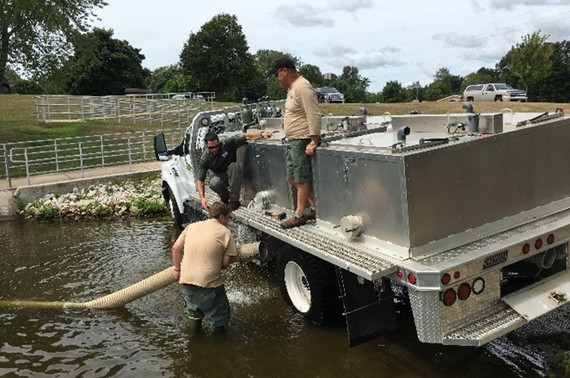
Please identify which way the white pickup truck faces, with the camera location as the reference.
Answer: facing the viewer and to the right of the viewer

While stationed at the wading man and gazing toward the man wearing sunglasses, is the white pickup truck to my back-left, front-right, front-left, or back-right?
front-right

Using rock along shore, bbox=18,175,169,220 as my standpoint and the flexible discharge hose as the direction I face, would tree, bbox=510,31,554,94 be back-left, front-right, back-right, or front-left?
back-left

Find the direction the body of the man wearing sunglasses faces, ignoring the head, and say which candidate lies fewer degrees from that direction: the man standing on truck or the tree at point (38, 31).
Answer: the man standing on truck

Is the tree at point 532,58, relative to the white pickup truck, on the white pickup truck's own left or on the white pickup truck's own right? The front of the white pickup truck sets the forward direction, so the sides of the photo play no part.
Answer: on the white pickup truck's own left

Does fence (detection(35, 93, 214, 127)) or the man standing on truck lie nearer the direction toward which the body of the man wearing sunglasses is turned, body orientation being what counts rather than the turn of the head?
the man standing on truck

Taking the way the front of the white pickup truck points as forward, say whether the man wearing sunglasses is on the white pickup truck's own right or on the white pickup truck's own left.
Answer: on the white pickup truck's own right

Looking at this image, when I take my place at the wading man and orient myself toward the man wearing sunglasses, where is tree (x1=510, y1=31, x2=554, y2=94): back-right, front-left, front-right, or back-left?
front-right

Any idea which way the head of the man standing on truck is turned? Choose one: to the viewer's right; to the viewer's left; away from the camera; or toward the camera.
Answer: to the viewer's left
